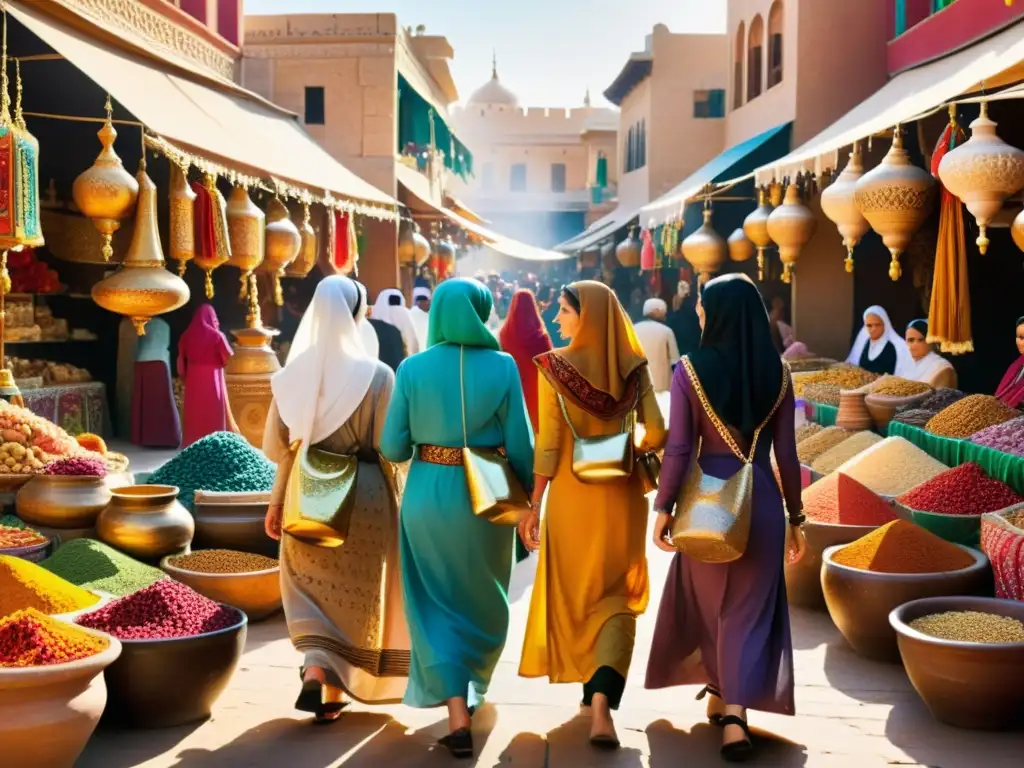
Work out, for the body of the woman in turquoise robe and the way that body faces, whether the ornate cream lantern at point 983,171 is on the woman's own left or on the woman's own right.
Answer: on the woman's own right

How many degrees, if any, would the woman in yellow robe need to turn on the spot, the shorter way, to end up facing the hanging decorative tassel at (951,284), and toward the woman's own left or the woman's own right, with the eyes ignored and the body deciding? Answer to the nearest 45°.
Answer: approximately 45° to the woman's own right

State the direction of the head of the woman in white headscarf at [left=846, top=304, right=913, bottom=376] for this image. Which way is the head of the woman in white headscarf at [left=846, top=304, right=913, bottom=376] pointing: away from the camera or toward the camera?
toward the camera

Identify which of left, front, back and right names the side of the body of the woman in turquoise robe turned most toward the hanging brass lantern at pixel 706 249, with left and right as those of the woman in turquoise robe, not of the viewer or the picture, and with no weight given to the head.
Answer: front

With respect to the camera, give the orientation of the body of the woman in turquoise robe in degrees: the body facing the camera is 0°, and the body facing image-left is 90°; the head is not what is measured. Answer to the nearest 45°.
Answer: approximately 180°

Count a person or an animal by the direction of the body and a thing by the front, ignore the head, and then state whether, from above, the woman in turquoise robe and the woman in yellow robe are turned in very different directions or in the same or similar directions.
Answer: same or similar directions

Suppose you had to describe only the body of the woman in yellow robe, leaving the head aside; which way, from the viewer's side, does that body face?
away from the camera

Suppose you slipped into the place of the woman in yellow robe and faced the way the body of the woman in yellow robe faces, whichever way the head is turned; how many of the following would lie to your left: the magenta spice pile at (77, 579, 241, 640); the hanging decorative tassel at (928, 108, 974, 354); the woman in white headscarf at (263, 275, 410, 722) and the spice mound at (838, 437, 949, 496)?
2

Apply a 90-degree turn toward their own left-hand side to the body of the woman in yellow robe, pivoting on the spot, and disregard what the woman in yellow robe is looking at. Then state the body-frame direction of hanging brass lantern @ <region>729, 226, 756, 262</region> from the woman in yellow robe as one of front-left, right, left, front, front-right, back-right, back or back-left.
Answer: right

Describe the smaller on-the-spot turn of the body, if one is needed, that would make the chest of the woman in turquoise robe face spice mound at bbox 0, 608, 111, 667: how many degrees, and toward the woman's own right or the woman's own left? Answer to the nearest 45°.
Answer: approximately 135° to the woman's own left

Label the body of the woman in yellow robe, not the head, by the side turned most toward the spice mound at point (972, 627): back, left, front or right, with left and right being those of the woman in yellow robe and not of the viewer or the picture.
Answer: right

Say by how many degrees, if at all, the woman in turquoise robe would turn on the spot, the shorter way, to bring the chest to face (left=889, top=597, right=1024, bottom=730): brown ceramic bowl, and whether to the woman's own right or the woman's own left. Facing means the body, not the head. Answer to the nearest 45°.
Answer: approximately 90° to the woman's own right

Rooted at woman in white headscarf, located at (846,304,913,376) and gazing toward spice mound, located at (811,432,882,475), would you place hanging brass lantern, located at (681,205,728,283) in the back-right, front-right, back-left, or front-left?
back-right

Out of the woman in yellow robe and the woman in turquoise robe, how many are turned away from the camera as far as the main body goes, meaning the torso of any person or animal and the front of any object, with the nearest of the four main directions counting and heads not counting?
2

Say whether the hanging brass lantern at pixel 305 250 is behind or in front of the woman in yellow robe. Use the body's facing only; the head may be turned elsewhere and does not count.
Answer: in front

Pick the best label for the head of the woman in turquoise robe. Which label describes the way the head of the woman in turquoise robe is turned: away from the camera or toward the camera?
away from the camera

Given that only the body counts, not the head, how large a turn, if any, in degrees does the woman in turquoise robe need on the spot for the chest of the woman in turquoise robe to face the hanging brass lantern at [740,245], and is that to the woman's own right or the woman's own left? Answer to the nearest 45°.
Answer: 0° — they already face it

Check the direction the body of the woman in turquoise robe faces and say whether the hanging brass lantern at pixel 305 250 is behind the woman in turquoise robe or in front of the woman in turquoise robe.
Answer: in front
